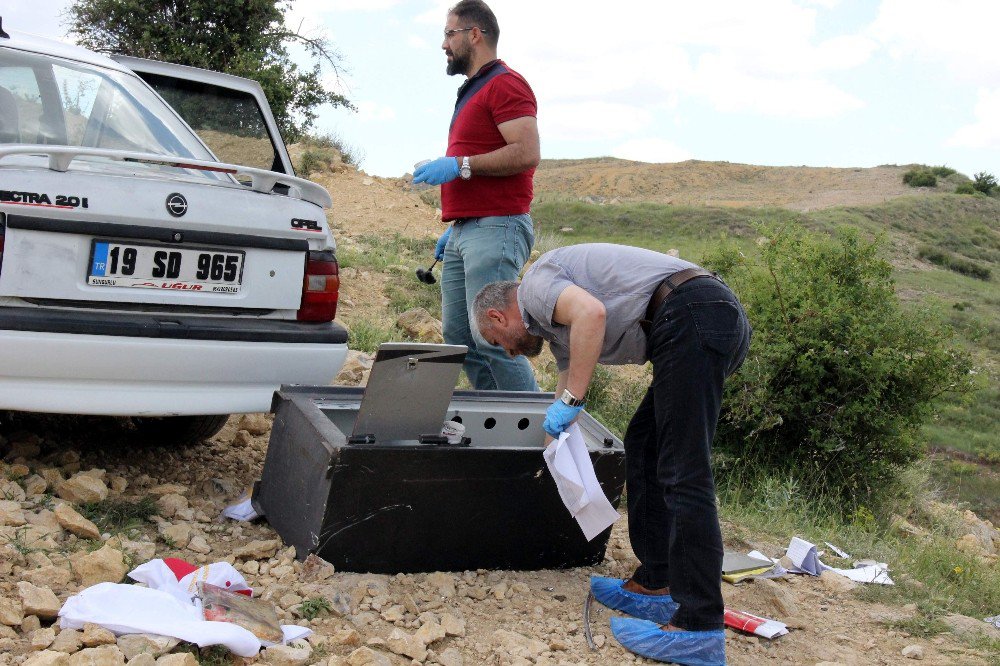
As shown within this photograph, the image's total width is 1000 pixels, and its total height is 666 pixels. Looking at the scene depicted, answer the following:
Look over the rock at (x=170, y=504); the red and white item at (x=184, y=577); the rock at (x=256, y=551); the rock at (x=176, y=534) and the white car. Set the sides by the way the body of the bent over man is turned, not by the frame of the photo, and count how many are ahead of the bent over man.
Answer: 5

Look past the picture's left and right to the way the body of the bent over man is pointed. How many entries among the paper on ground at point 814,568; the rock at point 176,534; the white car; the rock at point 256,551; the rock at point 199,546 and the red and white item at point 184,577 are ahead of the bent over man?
5

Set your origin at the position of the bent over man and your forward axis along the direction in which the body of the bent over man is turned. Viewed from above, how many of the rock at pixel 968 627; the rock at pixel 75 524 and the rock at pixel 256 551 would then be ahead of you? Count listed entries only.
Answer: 2

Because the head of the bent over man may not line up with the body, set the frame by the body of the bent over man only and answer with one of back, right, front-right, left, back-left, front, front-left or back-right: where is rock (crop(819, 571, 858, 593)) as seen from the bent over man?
back-right

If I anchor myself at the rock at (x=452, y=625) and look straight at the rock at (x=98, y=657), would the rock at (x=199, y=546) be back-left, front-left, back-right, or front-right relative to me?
front-right

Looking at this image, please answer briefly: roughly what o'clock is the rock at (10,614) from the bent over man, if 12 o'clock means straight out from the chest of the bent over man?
The rock is roughly at 11 o'clock from the bent over man.

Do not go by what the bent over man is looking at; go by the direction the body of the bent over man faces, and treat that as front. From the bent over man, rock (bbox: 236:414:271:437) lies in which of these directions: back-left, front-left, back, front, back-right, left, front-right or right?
front-right

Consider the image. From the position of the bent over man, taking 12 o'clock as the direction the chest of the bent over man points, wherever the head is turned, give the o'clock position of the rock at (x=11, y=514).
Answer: The rock is roughly at 12 o'clock from the bent over man.

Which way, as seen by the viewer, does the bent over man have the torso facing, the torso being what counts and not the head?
to the viewer's left

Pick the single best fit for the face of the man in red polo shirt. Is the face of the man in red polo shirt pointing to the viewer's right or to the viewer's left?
to the viewer's left

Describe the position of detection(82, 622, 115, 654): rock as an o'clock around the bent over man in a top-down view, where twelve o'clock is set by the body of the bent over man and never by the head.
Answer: The rock is roughly at 11 o'clock from the bent over man.

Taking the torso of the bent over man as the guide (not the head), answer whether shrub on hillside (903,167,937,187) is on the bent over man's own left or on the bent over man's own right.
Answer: on the bent over man's own right

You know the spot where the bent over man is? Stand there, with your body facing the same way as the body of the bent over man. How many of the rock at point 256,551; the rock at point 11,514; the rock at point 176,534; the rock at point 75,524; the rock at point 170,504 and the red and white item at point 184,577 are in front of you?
6

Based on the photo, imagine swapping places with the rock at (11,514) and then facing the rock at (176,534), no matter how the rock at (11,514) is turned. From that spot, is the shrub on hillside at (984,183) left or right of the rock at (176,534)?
left

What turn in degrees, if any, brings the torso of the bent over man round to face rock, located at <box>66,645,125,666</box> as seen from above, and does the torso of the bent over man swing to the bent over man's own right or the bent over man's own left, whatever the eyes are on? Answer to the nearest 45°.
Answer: approximately 45° to the bent over man's own left

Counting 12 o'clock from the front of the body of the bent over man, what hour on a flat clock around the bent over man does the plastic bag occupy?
The plastic bag is roughly at 11 o'clock from the bent over man.

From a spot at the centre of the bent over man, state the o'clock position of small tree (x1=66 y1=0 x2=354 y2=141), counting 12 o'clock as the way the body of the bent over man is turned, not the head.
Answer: The small tree is roughly at 2 o'clock from the bent over man.

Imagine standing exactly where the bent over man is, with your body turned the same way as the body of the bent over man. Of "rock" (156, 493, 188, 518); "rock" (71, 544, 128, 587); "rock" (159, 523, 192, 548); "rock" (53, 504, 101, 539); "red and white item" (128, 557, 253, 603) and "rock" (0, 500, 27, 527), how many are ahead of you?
6

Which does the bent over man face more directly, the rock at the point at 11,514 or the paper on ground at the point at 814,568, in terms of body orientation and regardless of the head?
the rock
